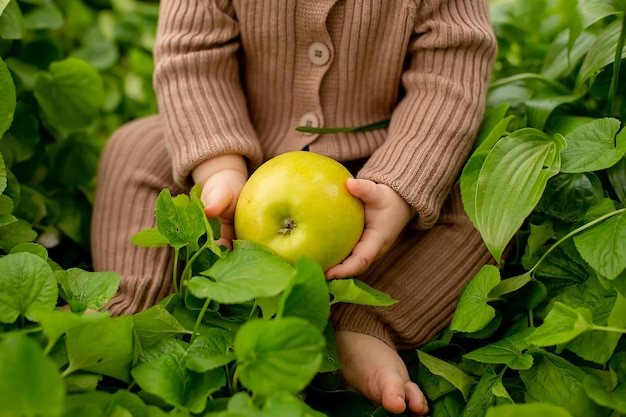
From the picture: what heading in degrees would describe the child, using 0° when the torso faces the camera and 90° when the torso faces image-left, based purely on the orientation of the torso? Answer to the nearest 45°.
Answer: approximately 0°

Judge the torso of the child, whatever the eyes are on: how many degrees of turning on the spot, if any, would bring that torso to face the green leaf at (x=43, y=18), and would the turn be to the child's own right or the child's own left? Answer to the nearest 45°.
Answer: approximately 135° to the child's own right
